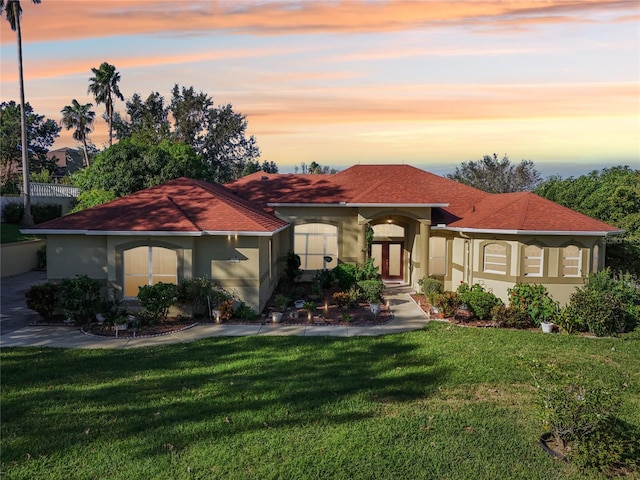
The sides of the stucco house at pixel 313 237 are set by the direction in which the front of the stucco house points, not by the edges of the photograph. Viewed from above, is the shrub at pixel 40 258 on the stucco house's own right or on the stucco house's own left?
on the stucco house's own right

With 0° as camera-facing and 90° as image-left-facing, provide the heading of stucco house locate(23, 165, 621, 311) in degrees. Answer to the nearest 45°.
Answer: approximately 0°

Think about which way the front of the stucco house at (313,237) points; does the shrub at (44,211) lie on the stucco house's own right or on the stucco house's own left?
on the stucco house's own right

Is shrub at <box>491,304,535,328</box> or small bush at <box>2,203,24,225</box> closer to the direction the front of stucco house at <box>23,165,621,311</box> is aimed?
the shrub

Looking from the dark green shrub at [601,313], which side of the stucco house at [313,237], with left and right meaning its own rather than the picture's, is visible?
left

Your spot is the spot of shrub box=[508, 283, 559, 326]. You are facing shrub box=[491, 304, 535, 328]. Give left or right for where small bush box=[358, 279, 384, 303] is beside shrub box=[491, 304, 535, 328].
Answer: right

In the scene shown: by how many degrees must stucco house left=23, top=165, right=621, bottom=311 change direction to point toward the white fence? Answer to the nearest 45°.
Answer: approximately 135° to its right
